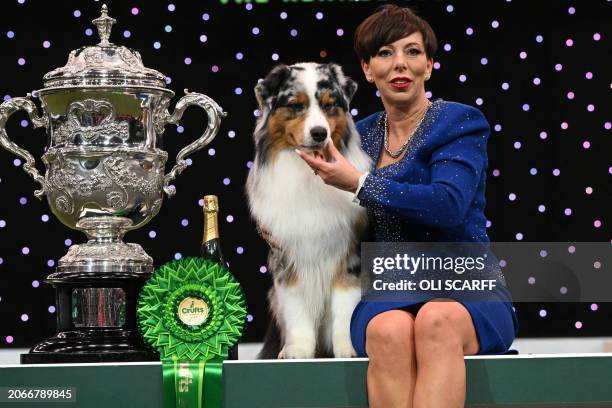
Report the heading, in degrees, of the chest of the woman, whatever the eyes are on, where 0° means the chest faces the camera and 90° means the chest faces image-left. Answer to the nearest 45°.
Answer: approximately 45°

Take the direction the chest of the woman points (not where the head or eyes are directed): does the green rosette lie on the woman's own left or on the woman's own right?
on the woman's own right

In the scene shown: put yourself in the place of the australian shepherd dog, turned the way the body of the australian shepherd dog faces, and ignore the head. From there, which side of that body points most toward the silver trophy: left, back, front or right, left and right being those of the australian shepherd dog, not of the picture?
right

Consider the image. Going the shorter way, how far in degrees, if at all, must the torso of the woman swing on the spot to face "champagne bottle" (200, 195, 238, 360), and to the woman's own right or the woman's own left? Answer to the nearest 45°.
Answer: approximately 45° to the woman's own right

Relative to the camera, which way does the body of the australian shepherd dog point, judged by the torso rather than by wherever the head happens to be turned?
toward the camera

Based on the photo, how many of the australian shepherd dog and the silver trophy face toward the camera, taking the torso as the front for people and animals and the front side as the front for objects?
2

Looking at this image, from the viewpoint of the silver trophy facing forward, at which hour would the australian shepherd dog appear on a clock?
The australian shepherd dog is roughly at 10 o'clock from the silver trophy.

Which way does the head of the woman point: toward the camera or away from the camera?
toward the camera

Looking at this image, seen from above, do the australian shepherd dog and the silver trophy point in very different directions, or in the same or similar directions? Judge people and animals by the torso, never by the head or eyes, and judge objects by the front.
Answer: same or similar directions
